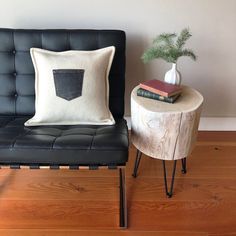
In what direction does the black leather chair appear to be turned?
toward the camera
